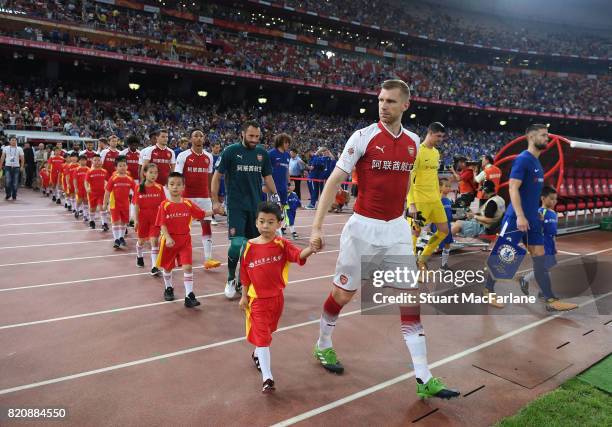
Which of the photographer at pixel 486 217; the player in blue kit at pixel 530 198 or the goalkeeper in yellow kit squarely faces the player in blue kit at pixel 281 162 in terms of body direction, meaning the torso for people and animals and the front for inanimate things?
the photographer

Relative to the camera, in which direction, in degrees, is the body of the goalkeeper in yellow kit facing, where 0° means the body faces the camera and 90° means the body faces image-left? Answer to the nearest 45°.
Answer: approximately 315°

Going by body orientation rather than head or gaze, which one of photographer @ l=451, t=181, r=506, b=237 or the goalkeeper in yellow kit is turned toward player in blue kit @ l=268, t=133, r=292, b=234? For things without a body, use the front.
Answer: the photographer

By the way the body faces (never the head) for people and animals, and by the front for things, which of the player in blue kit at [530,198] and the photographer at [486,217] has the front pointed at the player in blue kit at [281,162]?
the photographer

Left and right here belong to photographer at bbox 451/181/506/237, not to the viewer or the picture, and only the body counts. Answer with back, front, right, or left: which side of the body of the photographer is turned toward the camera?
left
